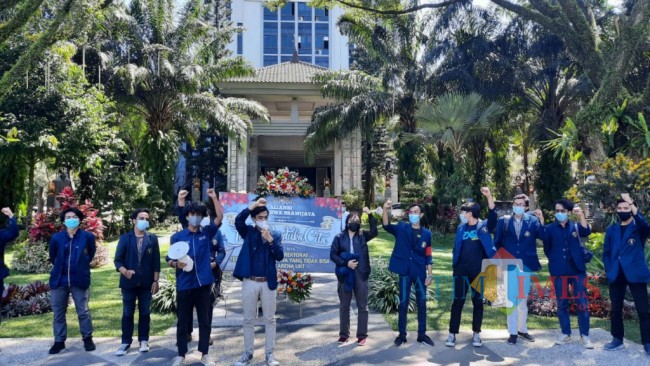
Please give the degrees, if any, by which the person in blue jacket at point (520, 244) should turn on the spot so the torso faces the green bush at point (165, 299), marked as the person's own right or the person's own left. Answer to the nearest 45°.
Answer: approximately 90° to the person's own right

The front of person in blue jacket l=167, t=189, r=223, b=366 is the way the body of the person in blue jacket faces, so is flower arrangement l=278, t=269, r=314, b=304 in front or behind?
behind

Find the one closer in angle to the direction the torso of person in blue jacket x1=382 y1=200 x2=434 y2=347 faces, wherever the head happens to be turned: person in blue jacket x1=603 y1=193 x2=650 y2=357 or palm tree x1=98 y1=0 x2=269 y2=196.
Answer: the person in blue jacket

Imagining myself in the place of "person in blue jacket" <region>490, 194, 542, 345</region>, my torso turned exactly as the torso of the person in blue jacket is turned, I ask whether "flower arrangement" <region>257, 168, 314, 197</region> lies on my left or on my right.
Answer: on my right

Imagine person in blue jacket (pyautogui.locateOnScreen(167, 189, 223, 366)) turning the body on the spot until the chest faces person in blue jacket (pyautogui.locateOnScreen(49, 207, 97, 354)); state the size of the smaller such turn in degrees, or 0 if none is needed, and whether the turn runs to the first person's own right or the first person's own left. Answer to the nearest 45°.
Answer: approximately 135° to the first person's own right

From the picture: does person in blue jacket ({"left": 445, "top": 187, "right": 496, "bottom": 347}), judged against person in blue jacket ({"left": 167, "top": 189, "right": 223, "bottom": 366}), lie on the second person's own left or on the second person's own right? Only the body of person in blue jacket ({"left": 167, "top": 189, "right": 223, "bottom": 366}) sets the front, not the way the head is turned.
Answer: on the second person's own left

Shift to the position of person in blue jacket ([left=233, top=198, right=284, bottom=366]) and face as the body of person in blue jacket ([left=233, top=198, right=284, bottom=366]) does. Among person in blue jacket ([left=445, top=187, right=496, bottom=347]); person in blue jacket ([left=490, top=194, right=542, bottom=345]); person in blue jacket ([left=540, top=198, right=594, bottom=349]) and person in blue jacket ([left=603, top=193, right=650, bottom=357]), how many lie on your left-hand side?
4

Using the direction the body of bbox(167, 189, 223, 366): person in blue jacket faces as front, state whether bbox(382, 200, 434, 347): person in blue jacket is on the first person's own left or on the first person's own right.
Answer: on the first person's own left

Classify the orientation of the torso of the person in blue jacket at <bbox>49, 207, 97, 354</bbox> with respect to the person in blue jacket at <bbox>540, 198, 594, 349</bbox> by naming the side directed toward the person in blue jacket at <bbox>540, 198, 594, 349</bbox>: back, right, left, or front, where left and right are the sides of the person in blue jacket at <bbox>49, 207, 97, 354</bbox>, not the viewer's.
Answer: left

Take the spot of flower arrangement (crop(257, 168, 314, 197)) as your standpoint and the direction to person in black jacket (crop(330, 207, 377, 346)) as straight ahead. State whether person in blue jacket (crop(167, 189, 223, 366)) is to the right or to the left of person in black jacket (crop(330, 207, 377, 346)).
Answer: right

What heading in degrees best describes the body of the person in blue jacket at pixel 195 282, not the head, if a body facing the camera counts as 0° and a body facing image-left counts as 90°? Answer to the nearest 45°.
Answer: approximately 0°
